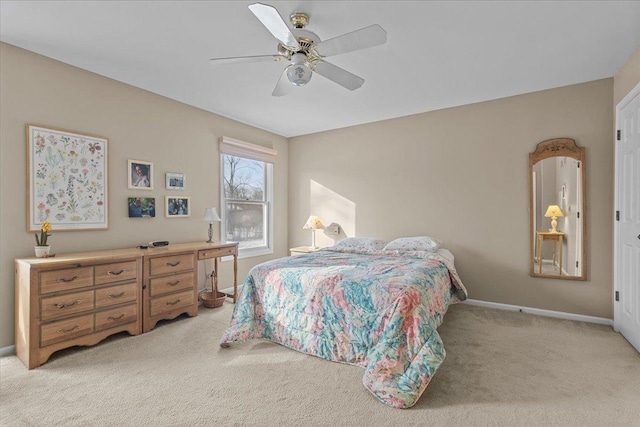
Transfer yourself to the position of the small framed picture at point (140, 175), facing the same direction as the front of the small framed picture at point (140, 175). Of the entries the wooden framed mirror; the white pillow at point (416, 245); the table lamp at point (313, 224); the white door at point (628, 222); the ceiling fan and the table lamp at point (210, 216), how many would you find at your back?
0

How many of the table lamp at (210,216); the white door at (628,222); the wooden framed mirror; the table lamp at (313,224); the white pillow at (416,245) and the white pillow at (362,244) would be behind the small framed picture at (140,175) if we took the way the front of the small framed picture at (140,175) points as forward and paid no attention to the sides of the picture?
0

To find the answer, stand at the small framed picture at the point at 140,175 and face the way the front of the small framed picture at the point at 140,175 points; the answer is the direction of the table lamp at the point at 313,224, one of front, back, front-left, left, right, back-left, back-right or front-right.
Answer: front-left

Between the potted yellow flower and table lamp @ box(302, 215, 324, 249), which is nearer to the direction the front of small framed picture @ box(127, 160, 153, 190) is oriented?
the table lamp

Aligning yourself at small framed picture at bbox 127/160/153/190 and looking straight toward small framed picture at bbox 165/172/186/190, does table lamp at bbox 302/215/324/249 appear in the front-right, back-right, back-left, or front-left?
front-right

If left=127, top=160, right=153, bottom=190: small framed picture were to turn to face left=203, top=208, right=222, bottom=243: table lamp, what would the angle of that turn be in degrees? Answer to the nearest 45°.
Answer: approximately 45° to its left

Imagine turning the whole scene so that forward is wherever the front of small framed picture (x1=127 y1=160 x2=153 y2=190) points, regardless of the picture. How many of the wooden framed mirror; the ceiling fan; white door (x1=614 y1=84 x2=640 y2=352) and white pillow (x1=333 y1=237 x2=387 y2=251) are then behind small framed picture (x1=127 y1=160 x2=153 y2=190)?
0

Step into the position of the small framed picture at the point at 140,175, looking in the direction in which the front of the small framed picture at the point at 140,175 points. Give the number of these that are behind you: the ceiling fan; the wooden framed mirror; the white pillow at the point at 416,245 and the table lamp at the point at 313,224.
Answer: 0

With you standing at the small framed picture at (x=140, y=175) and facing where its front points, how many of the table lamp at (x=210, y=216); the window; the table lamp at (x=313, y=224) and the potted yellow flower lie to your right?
1

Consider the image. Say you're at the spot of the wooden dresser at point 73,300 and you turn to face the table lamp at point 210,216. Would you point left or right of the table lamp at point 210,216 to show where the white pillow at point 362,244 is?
right

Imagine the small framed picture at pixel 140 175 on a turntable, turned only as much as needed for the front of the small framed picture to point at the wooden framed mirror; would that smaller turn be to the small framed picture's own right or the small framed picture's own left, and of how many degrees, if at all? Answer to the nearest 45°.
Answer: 0° — it already faces it

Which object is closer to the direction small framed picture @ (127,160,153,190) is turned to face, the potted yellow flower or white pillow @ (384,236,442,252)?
the white pillow

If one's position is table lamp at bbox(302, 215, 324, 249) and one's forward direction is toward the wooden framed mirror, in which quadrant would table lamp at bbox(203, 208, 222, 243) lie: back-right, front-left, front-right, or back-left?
back-right

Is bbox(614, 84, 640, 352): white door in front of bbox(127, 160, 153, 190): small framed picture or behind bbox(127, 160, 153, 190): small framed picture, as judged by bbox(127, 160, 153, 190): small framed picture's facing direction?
in front

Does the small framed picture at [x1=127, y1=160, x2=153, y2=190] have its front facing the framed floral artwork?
no

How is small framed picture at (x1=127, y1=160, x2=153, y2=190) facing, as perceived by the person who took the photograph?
facing the viewer and to the right of the viewer

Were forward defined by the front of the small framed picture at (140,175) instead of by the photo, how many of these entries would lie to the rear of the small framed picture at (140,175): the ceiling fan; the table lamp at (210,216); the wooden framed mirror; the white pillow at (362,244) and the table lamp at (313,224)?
0
